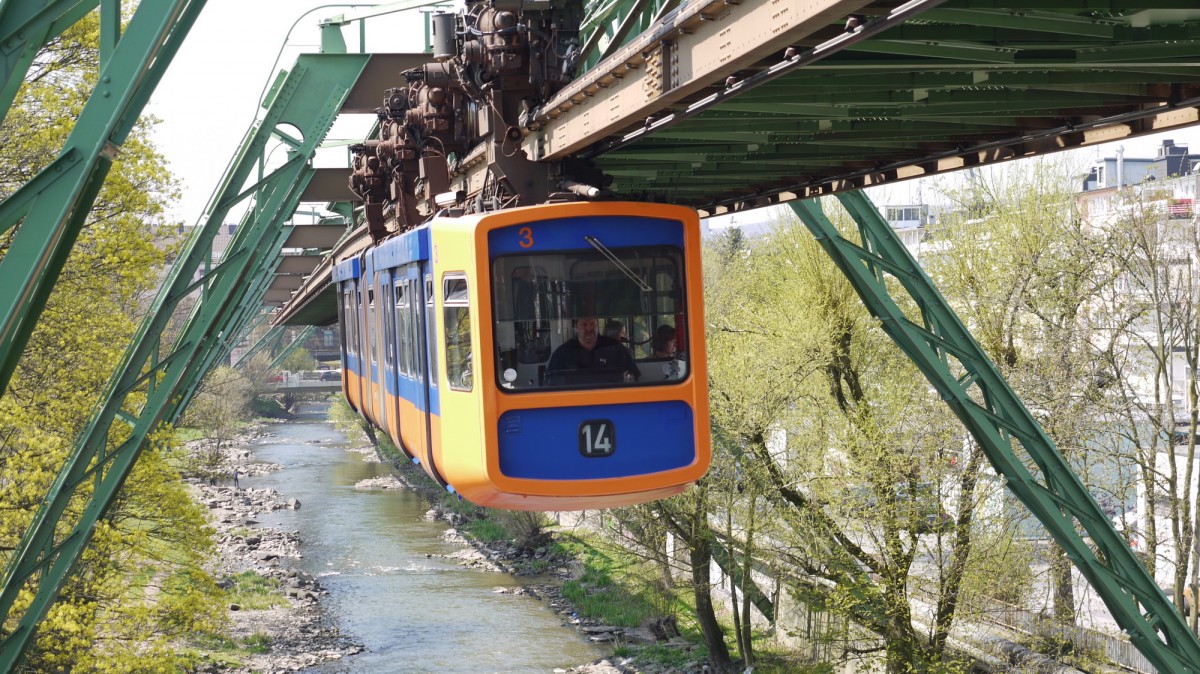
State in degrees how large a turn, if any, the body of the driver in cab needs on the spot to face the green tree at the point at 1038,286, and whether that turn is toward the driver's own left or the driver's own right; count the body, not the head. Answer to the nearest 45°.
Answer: approximately 135° to the driver's own left

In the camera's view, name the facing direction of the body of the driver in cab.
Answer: toward the camera

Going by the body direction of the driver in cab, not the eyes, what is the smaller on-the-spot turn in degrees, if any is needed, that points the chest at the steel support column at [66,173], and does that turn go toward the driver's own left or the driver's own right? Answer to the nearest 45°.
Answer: approximately 45° to the driver's own right

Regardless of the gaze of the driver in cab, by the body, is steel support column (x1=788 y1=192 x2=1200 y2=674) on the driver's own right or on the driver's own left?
on the driver's own left
